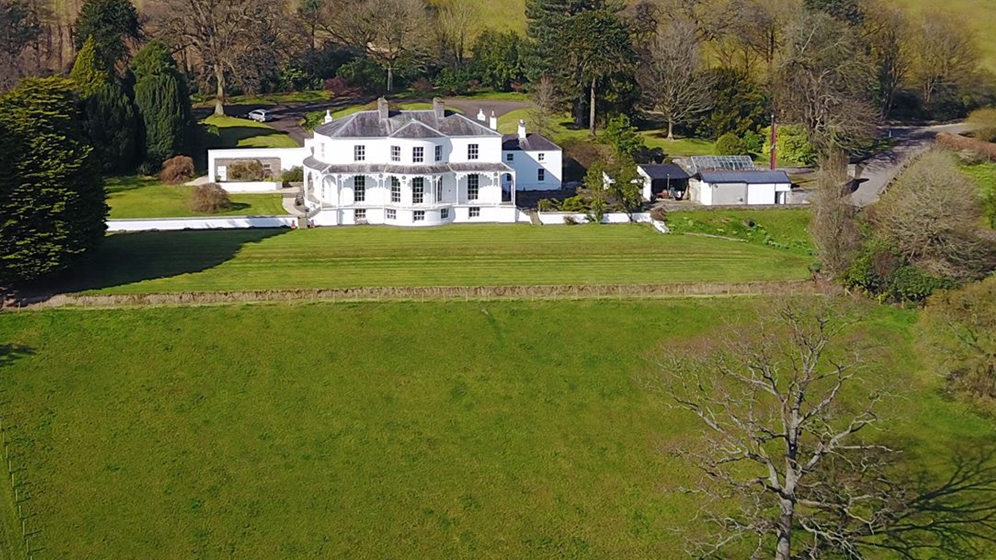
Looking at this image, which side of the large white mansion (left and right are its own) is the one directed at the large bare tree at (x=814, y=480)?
front

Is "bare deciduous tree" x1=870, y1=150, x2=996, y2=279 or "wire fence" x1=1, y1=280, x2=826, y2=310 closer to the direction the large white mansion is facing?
the wire fence

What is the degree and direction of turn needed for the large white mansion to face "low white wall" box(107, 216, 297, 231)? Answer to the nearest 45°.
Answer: approximately 90° to its right

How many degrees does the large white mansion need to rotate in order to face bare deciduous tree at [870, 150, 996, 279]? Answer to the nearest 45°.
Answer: approximately 45° to its left

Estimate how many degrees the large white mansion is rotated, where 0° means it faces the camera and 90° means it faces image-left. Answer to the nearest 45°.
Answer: approximately 0°

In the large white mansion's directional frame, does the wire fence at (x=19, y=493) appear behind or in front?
in front

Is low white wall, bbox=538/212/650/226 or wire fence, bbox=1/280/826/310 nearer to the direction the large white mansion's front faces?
the wire fence

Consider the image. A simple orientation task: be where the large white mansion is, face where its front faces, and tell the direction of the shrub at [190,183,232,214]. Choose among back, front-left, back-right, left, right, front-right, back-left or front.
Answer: right

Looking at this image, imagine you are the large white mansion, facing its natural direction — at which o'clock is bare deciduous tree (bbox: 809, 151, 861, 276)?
The bare deciduous tree is roughly at 10 o'clock from the large white mansion.

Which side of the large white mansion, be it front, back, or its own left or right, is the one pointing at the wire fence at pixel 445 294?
front
